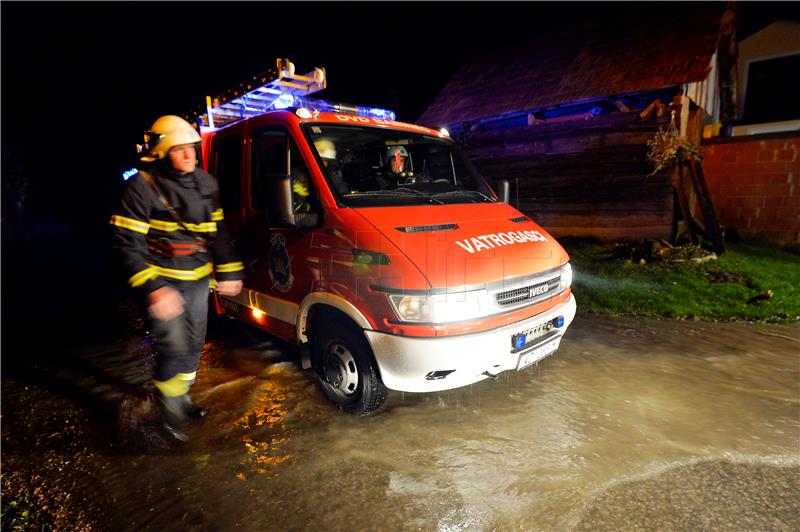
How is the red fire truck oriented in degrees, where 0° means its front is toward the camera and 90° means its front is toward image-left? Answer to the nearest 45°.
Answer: approximately 315°

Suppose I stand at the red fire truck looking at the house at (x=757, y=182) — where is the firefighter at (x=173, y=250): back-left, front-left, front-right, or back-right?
back-left

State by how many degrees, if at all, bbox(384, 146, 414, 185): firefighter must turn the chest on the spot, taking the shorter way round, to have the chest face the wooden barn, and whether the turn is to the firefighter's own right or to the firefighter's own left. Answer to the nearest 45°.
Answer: approximately 90° to the firefighter's own left

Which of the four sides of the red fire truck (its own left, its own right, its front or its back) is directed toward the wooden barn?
left

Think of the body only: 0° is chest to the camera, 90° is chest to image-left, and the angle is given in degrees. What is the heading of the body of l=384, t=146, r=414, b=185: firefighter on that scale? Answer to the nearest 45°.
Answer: approximately 315°

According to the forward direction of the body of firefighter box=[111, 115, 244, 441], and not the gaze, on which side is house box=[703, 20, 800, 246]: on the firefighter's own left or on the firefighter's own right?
on the firefighter's own left

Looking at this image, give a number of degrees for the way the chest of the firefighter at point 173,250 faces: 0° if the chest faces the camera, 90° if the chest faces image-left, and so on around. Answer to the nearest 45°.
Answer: approximately 315°

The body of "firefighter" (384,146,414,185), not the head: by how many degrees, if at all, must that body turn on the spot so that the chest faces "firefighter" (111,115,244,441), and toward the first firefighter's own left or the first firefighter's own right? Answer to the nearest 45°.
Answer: approximately 90° to the first firefighter's own right

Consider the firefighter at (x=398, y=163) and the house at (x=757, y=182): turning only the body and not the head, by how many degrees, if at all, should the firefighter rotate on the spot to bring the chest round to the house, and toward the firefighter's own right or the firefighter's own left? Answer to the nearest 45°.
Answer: approximately 90° to the firefighter's own left
